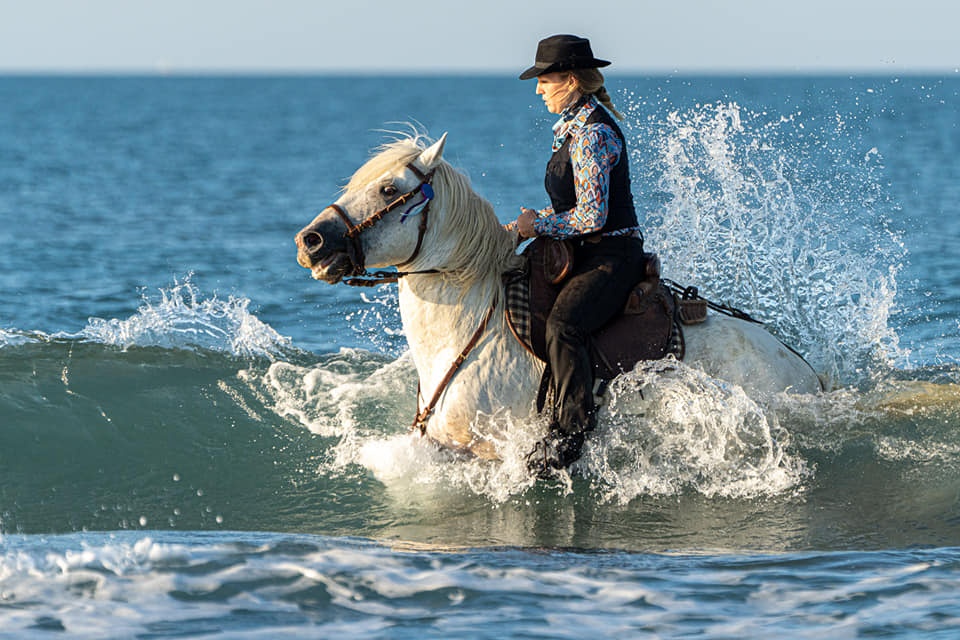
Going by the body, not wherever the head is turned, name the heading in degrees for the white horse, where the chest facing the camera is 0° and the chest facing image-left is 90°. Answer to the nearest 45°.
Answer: approximately 90°

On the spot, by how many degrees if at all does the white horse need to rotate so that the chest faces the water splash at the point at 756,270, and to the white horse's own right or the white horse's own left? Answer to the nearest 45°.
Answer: approximately 135° to the white horse's own right

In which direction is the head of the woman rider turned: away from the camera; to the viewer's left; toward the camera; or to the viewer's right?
to the viewer's left

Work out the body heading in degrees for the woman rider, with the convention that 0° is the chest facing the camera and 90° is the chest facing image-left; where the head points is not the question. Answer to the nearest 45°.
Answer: approximately 90°
